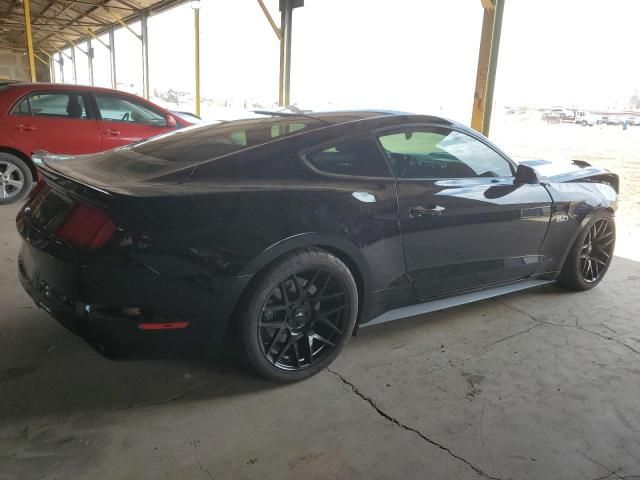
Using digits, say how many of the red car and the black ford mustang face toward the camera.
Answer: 0

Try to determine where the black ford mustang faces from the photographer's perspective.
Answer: facing away from the viewer and to the right of the viewer

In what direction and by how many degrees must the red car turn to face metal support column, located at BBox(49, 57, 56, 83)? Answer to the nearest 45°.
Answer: approximately 90° to its left

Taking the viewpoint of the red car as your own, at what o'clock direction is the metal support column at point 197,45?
The metal support column is roughly at 10 o'clock from the red car.

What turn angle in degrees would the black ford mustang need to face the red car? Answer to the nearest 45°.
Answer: approximately 90° to its left

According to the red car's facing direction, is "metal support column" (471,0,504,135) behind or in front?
in front

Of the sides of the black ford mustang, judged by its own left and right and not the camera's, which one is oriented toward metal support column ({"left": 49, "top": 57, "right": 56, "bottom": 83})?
left

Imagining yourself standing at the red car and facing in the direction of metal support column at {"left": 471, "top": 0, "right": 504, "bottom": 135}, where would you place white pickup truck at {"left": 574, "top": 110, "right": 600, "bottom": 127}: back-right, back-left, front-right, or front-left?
front-left

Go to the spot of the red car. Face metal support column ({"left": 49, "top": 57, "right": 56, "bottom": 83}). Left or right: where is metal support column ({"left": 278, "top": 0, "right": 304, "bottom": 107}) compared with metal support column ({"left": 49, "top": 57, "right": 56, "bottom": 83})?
right

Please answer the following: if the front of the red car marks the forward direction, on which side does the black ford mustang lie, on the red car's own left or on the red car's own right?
on the red car's own right

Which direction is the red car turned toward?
to the viewer's right

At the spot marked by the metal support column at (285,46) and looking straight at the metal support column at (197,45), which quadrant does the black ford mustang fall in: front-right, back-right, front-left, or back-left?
back-left

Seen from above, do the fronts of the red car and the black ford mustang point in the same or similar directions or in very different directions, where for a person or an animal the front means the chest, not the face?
same or similar directions

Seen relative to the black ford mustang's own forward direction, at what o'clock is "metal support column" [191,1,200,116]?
The metal support column is roughly at 10 o'clock from the black ford mustang.

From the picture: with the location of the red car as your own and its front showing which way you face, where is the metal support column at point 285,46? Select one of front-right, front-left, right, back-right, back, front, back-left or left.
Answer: front-left
